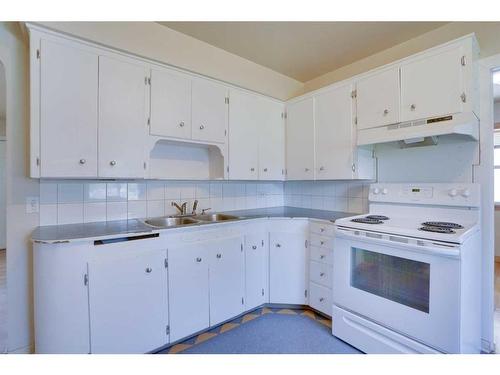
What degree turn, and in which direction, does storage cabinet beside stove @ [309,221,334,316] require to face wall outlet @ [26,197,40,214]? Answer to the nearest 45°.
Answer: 0° — it already faces it

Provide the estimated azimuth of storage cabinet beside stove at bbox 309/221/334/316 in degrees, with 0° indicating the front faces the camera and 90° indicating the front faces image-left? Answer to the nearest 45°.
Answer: approximately 45°

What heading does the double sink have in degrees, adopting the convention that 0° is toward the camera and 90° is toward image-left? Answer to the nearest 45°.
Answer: approximately 315°

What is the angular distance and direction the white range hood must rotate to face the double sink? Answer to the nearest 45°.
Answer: approximately 45° to its right

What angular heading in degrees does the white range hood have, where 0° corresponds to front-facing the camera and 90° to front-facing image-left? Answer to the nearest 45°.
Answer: approximately 45°
